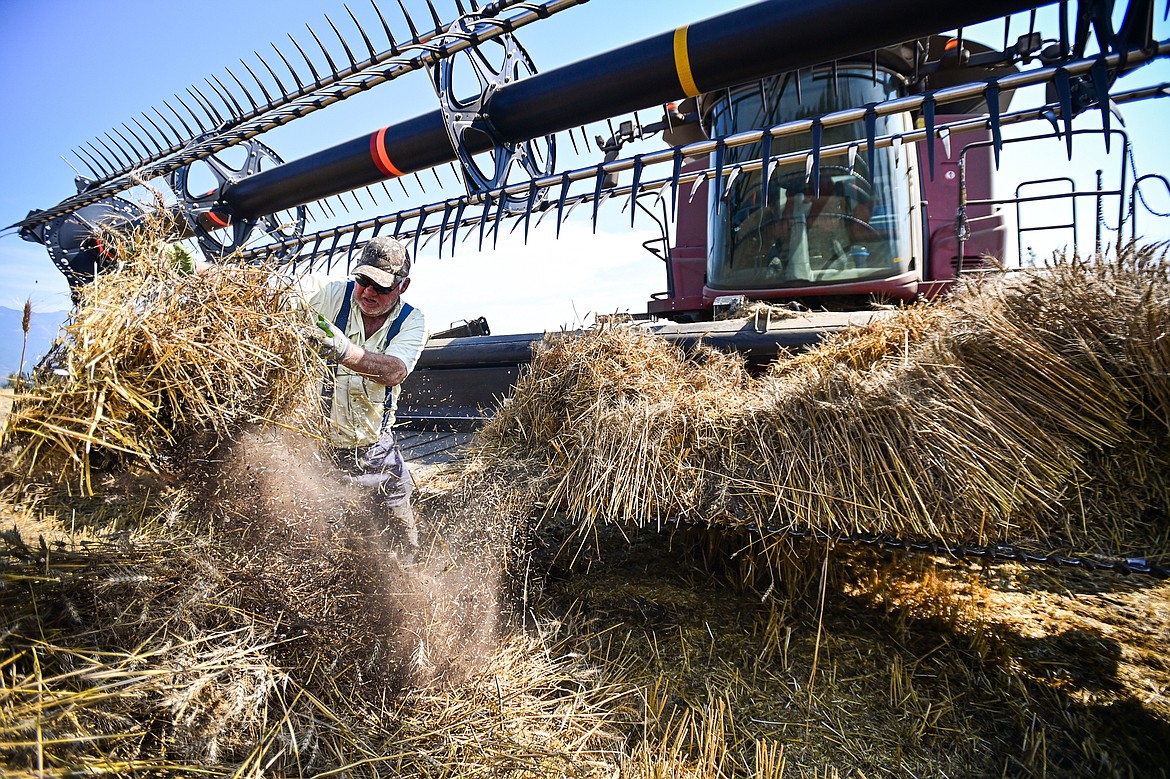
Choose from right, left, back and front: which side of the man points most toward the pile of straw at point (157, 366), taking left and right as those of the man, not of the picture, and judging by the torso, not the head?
front

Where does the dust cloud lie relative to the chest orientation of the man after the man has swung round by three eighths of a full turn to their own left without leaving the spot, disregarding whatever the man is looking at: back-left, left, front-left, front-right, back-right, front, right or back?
right

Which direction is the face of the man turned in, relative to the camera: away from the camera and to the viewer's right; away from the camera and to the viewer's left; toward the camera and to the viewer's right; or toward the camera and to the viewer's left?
toward the camera and to the viewer's left

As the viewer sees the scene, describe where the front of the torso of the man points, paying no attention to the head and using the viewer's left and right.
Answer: facing the viewer and to the left of the viewer

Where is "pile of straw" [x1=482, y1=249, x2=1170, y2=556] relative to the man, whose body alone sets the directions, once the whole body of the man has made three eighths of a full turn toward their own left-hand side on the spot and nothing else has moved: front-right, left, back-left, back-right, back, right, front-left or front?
front-right
